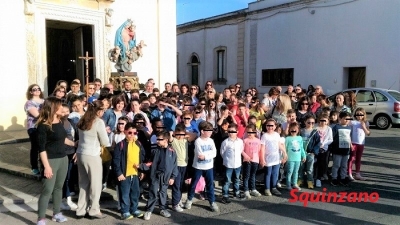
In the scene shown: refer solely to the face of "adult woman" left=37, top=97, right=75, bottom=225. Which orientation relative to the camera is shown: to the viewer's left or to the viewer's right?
to the viewer's right

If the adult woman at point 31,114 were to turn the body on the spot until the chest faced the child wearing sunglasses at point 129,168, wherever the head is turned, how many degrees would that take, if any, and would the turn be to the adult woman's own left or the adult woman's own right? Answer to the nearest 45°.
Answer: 0° — they already face them

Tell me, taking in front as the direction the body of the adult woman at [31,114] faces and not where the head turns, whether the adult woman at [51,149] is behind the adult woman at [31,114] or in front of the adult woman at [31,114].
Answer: in front

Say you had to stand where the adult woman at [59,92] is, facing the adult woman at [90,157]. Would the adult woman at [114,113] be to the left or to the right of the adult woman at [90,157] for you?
left

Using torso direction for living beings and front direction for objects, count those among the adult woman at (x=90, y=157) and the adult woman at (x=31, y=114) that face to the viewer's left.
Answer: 0

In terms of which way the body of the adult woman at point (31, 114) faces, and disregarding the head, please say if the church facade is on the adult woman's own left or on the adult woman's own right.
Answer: on the adult woman's own left

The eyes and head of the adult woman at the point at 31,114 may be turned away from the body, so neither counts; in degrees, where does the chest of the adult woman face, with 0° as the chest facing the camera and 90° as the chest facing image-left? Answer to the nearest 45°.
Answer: approximately 315°
